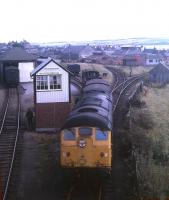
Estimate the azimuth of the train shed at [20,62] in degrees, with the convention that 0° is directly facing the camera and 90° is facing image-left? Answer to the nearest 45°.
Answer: approximately 0°

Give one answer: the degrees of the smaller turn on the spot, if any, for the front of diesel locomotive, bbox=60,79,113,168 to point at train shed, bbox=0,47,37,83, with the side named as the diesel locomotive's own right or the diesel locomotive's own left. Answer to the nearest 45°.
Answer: approximately 180°

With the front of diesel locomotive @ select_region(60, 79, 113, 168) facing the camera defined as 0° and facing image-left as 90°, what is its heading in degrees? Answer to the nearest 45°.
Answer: approximately 0°

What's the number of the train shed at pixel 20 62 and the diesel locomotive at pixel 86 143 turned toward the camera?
2

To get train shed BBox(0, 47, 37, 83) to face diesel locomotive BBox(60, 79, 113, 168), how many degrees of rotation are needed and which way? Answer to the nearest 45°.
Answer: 0° — it already faces it
